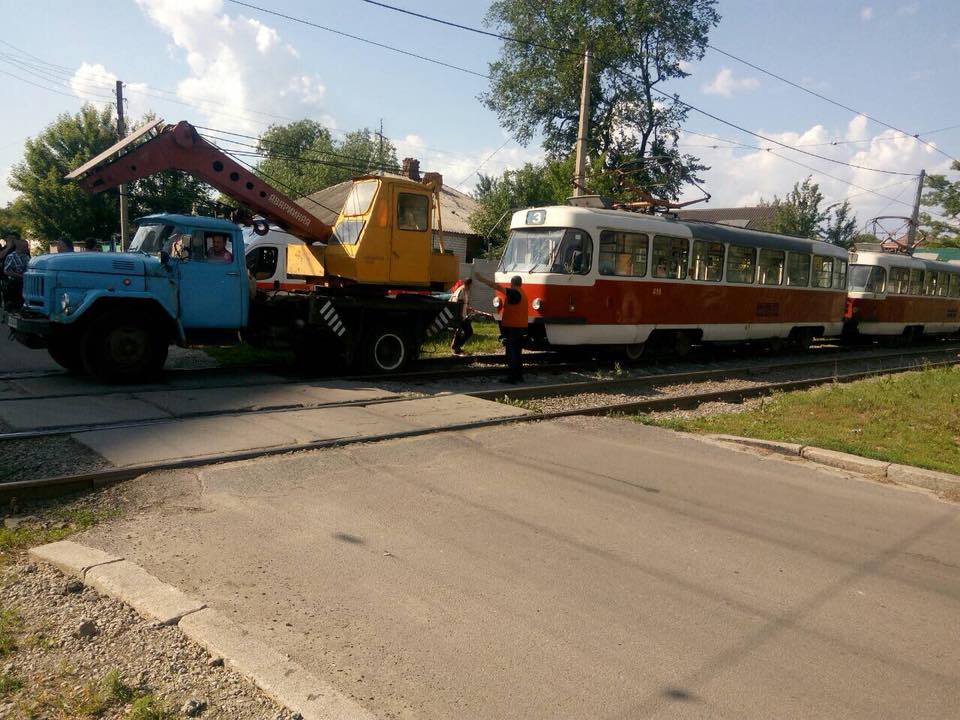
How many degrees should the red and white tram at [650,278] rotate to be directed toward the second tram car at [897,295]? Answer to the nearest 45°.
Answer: approximately 180°

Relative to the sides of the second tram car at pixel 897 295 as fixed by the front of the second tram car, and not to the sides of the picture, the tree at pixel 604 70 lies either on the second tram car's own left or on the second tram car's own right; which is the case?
on the second tram car's own right

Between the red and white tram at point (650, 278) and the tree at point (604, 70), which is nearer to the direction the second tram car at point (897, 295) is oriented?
the red and white tram

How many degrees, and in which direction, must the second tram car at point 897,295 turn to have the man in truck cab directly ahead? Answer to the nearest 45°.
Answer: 0° — it already faces them

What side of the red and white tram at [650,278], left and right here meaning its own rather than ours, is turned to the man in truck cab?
front

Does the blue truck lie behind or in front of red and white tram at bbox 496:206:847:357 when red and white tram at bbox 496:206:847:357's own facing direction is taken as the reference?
in front

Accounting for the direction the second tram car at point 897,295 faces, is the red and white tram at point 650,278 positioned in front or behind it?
in front

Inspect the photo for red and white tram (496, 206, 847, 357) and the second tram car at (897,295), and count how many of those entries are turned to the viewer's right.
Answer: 0

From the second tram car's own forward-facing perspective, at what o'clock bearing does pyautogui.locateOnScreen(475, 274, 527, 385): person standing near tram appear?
The person standing near tram is roughly at 11 o'clock from the second tram car.

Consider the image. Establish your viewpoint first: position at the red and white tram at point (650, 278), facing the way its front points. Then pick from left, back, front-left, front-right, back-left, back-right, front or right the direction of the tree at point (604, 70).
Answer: back-right

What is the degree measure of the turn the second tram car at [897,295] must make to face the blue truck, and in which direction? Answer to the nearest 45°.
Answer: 0° — it already faces it

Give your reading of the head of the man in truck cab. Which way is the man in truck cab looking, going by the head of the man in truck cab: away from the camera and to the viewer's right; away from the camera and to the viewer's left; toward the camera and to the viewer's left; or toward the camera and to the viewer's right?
toward the camera and to the viewer's left

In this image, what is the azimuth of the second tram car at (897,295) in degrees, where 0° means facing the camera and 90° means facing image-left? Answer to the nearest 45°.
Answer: approximately 45°
